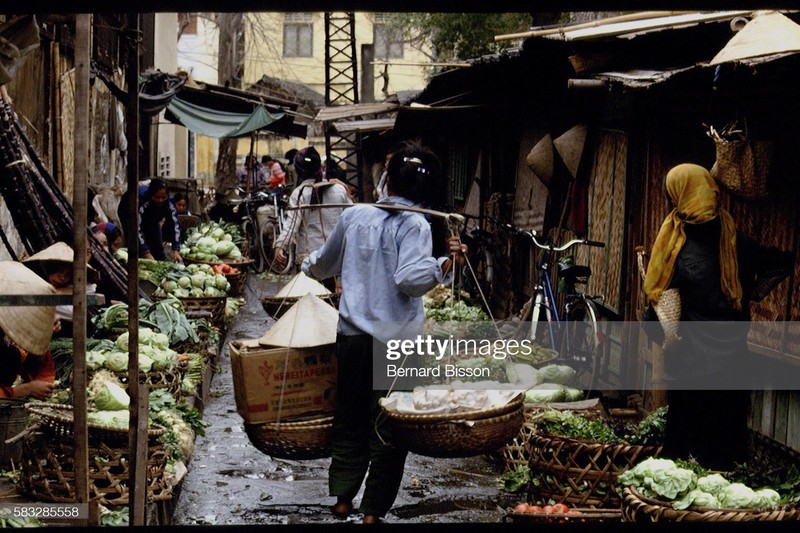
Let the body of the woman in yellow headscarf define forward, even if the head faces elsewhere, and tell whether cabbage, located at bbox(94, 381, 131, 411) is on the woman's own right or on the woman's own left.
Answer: on the woman's own left

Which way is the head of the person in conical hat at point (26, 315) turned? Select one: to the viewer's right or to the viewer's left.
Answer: to the viewer's right

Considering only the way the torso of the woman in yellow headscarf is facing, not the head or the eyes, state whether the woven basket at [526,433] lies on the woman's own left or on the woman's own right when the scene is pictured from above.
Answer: on the woman's own left

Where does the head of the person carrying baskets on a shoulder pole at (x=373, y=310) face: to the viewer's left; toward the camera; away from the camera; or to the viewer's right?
away from the camera

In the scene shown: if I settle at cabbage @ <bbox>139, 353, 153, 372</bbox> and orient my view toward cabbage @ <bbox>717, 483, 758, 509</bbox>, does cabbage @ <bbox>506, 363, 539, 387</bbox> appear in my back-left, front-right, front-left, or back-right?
front-left

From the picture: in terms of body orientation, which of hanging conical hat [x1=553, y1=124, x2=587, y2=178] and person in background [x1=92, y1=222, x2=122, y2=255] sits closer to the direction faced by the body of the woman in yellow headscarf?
the hanging conical hat

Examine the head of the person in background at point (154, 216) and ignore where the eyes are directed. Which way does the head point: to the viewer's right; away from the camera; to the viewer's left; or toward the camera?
toward the camera
